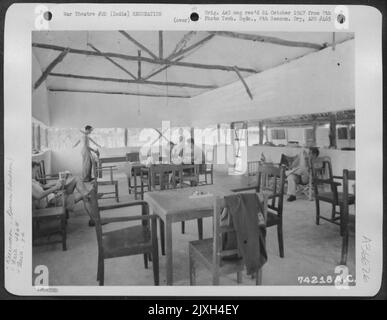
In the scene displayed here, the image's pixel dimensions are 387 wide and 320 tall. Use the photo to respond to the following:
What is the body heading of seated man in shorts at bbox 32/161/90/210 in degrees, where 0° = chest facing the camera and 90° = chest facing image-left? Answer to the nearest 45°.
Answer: approximately 270°
